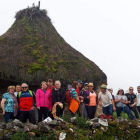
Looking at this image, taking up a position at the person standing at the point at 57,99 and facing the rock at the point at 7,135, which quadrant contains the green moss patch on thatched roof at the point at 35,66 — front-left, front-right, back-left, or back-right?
back-right

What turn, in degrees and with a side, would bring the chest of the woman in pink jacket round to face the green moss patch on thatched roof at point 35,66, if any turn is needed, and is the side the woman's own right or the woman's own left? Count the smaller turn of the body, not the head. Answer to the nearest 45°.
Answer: approximately 180°

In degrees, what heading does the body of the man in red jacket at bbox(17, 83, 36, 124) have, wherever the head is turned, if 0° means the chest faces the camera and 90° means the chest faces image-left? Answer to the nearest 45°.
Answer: approximately 0°

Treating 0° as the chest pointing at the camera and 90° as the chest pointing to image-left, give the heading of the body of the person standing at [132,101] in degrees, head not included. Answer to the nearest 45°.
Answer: approximately 45°

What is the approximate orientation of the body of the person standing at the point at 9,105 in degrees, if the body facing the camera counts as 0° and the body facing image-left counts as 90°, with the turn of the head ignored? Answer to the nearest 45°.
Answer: approximately 315°

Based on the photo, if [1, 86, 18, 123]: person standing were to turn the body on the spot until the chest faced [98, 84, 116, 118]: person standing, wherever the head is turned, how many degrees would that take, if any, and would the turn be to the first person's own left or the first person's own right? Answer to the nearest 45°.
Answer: approximately 45° to the first person's own left
